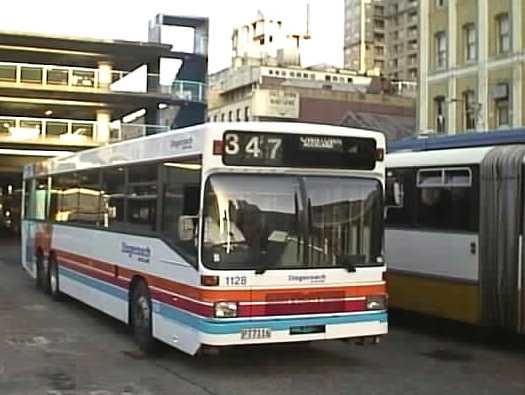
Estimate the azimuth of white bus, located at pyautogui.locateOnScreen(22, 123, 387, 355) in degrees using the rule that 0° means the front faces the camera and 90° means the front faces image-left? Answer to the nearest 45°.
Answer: approximately 315°

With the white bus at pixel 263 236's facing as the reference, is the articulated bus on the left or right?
on its left
